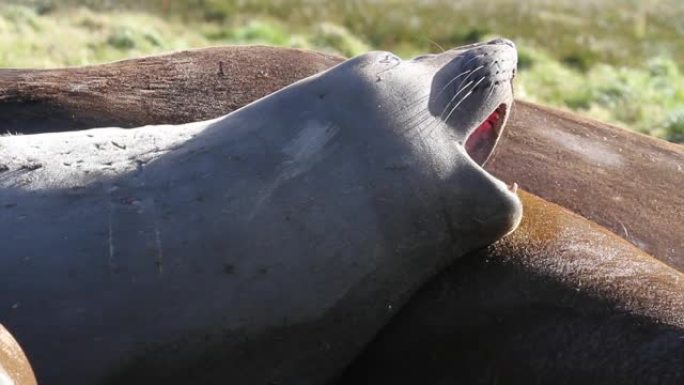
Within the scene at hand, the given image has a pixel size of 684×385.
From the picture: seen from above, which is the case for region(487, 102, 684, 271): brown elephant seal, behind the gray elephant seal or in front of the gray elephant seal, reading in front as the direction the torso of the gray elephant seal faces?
in front

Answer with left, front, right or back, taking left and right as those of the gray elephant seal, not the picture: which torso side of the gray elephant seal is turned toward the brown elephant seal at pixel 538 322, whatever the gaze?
front

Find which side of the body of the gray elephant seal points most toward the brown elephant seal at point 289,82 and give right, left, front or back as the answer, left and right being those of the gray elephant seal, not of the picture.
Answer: left

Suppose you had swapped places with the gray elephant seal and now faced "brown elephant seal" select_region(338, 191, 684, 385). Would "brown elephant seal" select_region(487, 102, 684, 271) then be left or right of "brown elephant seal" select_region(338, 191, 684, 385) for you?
left

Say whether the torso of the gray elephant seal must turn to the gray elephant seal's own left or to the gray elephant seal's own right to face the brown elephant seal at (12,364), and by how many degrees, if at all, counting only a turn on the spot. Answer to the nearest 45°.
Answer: approximately 135° to the gray elephant seal's own right

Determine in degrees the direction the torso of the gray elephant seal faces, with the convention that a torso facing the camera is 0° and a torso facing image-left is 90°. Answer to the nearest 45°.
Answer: approximately 270°
